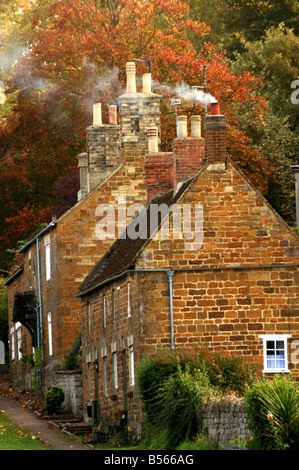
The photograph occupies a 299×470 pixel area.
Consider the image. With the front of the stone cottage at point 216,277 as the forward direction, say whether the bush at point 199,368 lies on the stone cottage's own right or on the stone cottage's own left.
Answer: on the stone cottage's own left

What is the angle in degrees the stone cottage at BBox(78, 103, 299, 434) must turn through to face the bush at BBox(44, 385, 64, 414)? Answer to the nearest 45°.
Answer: approximately 45° to its right

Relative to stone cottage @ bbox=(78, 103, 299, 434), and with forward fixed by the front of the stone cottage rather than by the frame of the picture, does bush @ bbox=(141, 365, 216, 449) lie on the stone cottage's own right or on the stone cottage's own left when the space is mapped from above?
on the stone cottage's own left

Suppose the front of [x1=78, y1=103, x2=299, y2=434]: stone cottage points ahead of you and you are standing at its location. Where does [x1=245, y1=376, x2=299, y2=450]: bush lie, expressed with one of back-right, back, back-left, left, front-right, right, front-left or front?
left

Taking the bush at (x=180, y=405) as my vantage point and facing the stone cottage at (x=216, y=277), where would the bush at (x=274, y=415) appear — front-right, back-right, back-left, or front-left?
back-right

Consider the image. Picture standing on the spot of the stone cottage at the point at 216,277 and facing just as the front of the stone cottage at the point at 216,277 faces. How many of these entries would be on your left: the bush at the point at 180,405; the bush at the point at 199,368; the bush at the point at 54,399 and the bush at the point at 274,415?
3

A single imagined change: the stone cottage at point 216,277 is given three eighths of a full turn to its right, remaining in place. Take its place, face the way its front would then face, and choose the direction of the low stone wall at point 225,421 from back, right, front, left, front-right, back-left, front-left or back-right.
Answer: back-right

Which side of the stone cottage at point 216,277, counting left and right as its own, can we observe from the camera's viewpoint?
left

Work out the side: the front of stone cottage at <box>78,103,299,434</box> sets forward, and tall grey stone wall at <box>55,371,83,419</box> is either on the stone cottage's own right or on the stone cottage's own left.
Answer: on the stone cottage's own right
